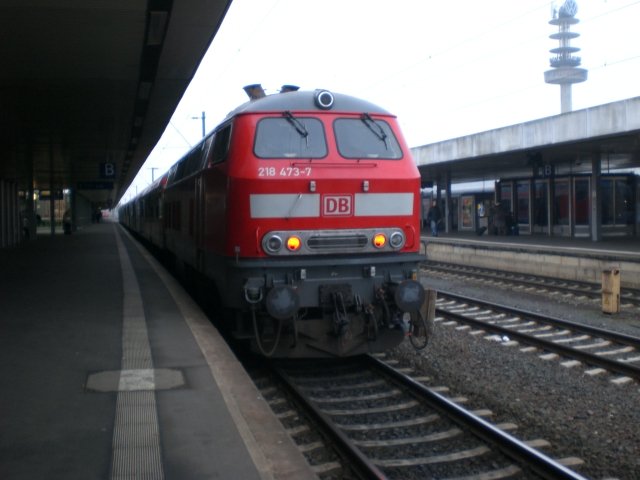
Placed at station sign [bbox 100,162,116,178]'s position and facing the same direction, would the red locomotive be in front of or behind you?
in front

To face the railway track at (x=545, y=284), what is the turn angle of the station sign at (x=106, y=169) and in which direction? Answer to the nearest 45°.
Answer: approximately 45° to its left

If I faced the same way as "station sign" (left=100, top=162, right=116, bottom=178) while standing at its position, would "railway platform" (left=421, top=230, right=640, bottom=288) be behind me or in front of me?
in front

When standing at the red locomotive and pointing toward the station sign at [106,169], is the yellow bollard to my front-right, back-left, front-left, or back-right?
back-right

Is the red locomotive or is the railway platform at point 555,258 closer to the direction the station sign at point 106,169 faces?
the red locomotive

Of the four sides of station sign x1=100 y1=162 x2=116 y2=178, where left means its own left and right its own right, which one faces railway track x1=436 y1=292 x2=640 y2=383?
front

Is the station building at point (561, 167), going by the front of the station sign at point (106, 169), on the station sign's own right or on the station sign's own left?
on the station sign's own left

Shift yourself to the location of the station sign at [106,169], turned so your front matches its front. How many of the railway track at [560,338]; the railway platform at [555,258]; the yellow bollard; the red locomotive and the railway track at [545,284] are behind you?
0

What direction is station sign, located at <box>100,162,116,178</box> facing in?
toward the camera

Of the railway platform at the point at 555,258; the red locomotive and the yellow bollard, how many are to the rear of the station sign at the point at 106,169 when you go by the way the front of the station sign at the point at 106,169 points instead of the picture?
0

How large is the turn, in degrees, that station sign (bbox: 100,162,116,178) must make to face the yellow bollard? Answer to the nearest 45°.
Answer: approximately 45° to its left

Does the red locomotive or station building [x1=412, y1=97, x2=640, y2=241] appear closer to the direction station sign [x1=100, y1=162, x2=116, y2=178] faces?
the red locomotive
